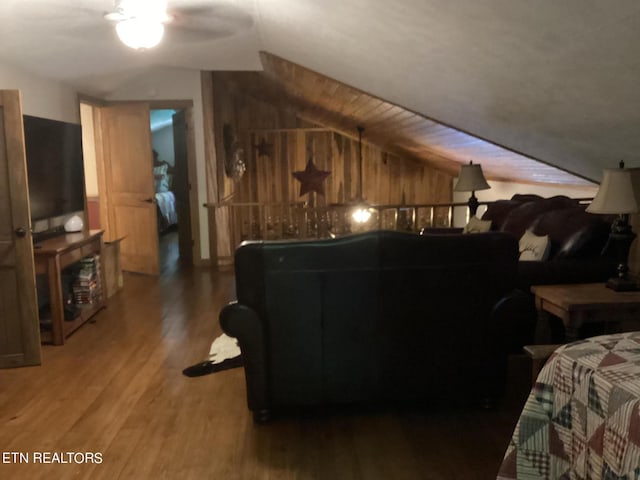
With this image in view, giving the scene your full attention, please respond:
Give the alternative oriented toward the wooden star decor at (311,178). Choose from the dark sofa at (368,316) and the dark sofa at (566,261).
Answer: the dark sofa at (368,316)

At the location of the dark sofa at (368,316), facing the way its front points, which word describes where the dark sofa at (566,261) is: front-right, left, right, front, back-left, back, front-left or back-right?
front-right

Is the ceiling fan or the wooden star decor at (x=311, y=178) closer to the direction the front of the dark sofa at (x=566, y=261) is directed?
the ceiling fan

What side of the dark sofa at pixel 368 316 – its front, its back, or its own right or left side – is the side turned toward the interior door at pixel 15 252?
left

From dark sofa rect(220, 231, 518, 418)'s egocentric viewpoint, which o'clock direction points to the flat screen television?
The flat screen television is roughly at 10 o'clock from the dark sofa.

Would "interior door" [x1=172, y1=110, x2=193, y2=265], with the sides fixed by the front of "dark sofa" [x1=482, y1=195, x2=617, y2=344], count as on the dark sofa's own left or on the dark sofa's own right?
on the dark sofa's own right

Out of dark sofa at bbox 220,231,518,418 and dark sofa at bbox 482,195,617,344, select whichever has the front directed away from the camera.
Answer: dark sofa at bbox 220,231,518,418

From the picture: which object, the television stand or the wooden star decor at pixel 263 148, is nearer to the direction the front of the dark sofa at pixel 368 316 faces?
the wooden star decor

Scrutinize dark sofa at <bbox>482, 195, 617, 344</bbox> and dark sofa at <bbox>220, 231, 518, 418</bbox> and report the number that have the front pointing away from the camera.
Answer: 1

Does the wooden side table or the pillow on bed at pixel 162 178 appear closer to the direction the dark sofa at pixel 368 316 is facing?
the pillow on bed

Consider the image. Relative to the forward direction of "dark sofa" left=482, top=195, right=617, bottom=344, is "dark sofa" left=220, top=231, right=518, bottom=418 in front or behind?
in front

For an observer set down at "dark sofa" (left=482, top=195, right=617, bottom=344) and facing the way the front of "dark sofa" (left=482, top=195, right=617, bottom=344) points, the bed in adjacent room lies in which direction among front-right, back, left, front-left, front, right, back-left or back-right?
right

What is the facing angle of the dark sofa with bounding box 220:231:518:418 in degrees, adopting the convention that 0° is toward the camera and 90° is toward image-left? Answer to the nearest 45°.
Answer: approximately 180°

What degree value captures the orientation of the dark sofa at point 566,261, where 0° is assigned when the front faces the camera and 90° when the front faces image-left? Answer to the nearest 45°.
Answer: approximately 45°

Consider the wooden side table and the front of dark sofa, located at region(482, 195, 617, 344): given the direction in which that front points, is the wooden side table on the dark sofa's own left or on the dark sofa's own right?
on the dark sofa's own left

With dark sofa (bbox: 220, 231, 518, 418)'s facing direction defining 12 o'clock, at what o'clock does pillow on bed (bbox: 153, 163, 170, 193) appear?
The pillow on bed is roughly at 11 o'clock from the dark sofa.
